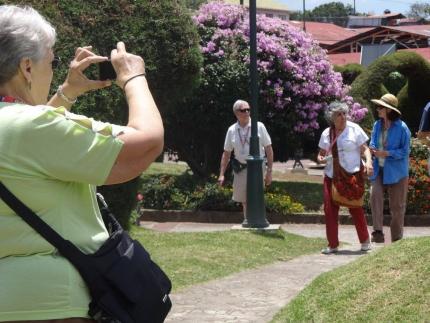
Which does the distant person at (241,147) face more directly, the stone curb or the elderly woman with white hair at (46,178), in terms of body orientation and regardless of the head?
the elderly woman with white hair

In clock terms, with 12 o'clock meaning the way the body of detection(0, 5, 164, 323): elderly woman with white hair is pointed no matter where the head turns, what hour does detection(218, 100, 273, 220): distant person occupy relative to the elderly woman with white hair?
The distant person is roughly at 11 o'clock from the elderly woman with white hair.

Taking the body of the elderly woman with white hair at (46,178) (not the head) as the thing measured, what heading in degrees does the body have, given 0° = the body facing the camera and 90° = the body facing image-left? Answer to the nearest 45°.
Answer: approximately 225°

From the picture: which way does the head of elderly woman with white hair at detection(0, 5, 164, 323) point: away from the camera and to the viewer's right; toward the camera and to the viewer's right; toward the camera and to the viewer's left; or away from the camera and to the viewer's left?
away from the camera and to the viewer's right

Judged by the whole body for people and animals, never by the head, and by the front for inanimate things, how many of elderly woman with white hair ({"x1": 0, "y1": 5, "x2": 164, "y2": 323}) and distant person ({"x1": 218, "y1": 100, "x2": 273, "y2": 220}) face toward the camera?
1

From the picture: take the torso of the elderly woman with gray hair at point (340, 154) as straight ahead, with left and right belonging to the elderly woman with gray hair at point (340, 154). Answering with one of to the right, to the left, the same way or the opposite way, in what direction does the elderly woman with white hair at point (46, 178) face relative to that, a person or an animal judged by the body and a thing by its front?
the opposite way

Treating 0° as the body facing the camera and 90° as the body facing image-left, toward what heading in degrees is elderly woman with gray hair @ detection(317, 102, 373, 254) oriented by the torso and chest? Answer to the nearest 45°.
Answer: approximately 45°

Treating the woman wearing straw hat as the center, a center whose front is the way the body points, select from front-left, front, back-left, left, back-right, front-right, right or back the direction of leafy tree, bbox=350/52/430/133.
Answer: back-right

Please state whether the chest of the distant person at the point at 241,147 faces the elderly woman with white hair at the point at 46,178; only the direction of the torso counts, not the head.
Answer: yes
